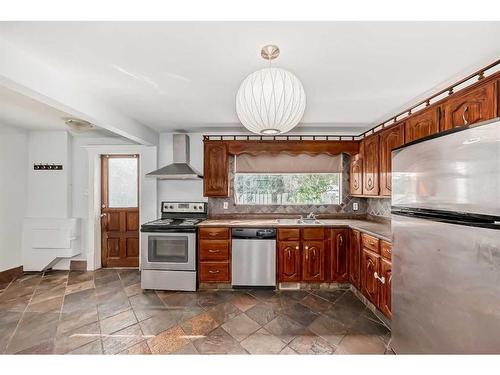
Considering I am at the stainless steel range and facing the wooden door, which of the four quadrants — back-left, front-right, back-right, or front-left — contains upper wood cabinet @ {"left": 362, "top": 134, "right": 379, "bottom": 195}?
back-right

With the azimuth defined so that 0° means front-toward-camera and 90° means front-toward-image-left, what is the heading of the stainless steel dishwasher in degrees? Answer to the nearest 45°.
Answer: approximately 0°

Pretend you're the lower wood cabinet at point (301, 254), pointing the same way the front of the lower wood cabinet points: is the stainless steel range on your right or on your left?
on your right

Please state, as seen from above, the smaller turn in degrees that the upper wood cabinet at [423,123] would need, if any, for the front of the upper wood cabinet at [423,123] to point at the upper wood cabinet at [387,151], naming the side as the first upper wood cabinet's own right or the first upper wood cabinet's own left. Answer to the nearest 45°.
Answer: approximately 90° to the first upper wood cabinet's own right

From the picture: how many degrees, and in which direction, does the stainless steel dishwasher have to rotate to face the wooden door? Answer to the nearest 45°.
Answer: approximately 90° to its right

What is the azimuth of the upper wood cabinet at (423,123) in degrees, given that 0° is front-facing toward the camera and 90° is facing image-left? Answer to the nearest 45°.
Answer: approximately 45°

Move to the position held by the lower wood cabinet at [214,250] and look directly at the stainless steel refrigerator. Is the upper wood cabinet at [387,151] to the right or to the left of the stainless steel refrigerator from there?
left

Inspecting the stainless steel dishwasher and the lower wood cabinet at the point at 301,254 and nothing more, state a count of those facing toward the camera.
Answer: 2

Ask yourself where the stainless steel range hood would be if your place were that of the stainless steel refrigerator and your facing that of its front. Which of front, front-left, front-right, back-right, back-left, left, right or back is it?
front-right

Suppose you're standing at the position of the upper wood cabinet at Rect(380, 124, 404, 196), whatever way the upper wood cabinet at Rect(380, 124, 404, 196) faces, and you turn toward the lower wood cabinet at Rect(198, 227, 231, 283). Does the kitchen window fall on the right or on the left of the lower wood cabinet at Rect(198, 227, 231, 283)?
right

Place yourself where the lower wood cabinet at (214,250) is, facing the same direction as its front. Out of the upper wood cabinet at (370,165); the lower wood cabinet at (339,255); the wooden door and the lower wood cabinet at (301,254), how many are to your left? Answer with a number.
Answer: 3
